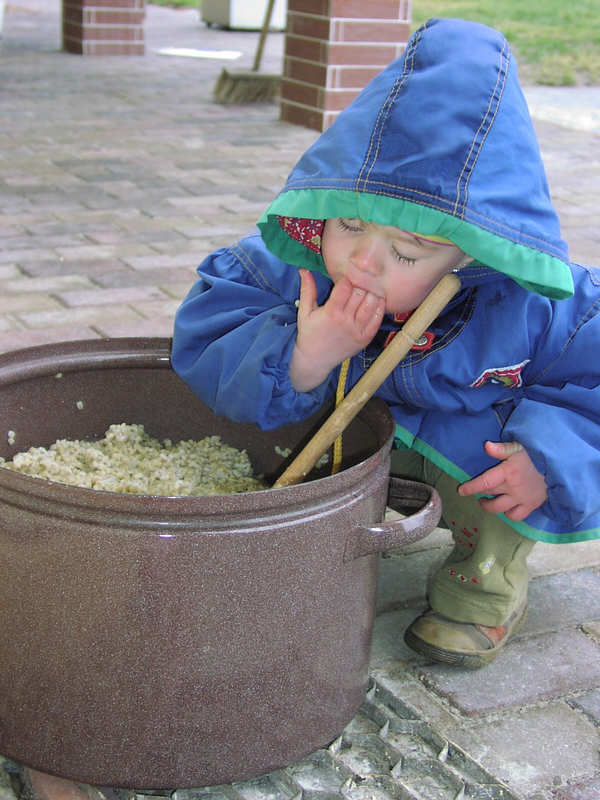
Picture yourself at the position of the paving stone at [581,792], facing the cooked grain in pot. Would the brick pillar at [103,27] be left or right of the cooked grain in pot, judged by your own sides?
right

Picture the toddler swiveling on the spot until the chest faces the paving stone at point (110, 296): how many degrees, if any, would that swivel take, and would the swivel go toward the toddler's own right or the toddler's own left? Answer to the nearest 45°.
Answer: approximately 90° to the toddler's own right

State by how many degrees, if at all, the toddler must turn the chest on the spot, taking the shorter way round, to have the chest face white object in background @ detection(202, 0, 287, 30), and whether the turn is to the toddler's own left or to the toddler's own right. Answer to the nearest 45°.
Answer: approximately 135° to the toddler's own right

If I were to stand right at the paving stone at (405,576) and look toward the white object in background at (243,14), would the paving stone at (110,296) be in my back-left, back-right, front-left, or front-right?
front-left

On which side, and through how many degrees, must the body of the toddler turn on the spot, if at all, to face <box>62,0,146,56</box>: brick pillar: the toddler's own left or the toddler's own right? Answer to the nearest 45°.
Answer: approximately 135° to the toddler's own right

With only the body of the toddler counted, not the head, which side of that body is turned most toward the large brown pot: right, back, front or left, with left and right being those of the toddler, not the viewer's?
front

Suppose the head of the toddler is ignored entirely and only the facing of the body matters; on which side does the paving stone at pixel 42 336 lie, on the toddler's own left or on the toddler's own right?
on the toddler's own right

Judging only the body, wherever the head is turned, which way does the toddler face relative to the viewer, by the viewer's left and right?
facing the viewer and to the left of the viewer

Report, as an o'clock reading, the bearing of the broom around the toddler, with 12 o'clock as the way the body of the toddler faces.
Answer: The broom is roughly at 4 o'clock from the toddler.

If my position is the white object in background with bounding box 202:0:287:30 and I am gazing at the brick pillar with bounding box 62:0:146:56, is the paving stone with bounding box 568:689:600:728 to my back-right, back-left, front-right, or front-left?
front-left

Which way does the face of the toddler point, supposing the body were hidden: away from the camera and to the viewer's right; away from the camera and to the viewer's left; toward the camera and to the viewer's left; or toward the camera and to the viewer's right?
toward the camera and to the viewer's left

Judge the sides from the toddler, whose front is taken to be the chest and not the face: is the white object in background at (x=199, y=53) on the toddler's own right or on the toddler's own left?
on the toddler's own right
